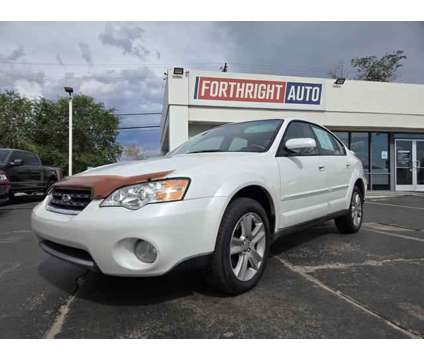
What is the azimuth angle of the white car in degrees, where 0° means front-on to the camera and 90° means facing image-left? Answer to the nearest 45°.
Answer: approximately 45°

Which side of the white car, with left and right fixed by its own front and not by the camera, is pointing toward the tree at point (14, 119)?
right

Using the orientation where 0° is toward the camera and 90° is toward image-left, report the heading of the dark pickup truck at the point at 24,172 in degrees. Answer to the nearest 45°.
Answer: approximately 45°

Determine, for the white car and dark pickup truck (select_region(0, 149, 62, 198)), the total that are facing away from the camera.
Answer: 0

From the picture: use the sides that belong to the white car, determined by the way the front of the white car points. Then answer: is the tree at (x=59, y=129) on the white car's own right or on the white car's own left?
on the white car's own right

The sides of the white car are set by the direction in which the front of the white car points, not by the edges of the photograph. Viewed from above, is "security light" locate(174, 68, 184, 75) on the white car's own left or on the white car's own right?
on the white car's own right

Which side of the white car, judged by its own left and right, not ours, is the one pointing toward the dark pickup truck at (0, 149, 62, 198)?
right
